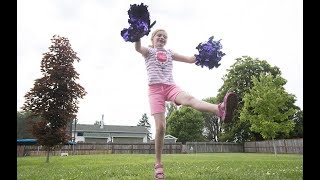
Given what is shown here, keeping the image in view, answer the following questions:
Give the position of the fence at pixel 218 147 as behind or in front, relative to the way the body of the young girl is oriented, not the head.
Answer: behind

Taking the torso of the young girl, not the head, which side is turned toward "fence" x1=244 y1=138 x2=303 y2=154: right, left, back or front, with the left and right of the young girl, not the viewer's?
back

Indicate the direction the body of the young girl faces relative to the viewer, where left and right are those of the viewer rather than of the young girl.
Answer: facing the viewer

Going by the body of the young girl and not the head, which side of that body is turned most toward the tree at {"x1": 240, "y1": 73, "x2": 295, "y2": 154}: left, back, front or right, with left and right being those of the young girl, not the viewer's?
back

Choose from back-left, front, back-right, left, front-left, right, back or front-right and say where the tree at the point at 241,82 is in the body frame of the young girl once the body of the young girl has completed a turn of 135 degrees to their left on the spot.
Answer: front-left

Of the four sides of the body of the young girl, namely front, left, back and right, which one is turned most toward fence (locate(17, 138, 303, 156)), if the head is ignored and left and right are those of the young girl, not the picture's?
back
